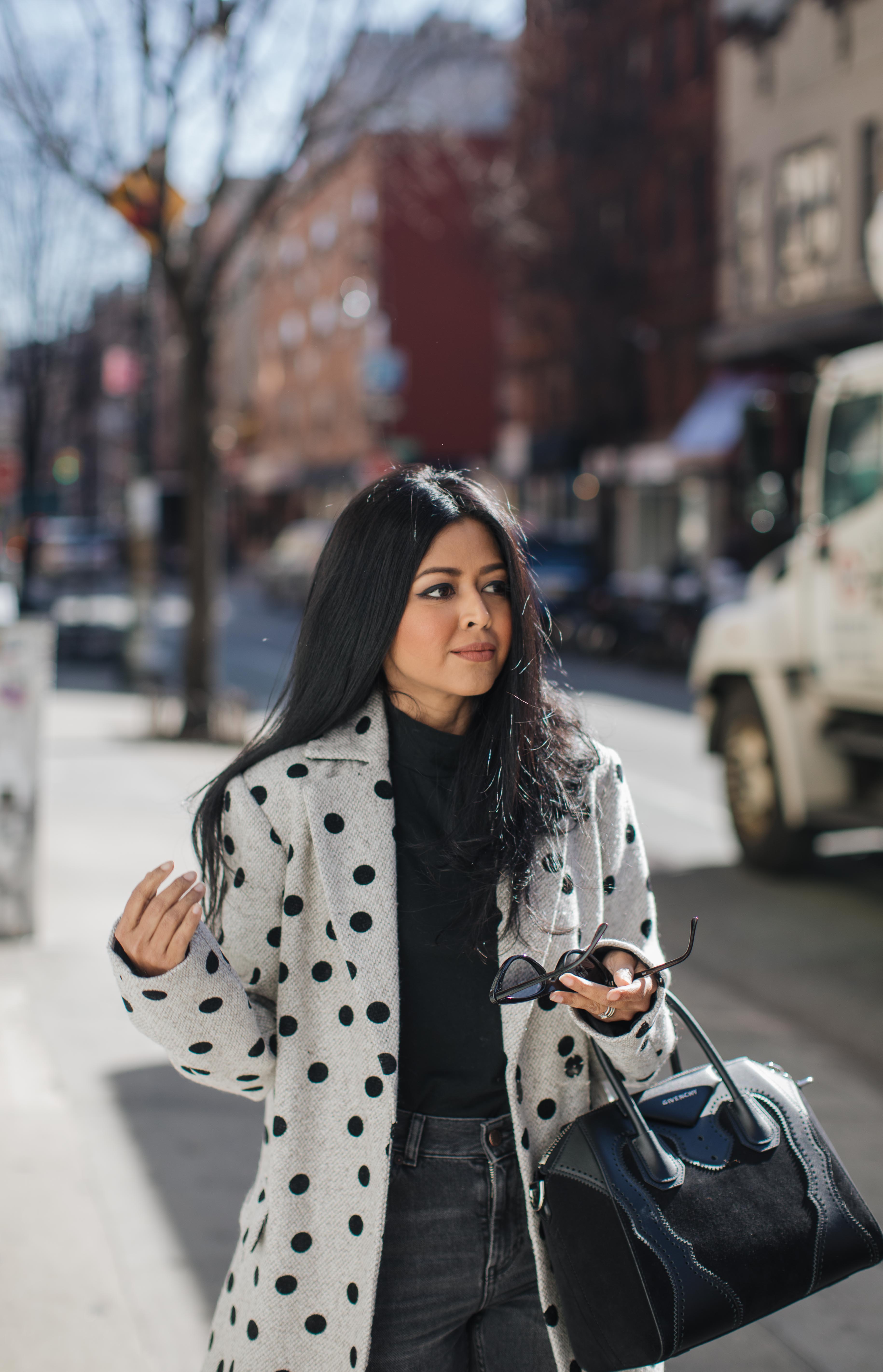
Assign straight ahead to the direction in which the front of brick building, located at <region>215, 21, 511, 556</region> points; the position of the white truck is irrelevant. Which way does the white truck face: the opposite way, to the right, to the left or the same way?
to the right

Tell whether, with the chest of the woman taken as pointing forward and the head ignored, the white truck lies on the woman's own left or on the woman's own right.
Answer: on the woman's own left

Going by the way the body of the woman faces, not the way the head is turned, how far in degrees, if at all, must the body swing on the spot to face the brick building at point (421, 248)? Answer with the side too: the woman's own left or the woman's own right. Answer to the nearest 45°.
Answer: approximately 135° to the woman's own left

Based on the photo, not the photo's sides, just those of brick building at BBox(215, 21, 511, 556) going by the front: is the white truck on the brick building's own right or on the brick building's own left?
on the brick building's own left

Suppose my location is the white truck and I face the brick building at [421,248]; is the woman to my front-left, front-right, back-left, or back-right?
back-left

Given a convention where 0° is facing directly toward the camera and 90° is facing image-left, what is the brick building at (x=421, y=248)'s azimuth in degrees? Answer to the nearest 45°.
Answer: approximately 45°
